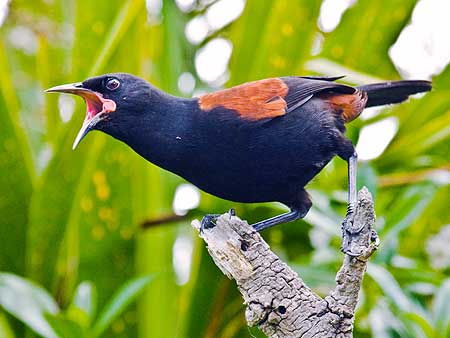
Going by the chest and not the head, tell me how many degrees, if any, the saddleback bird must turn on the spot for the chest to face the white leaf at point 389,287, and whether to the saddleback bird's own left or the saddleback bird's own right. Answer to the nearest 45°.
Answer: approximately 135° to the saddleback bird's own right

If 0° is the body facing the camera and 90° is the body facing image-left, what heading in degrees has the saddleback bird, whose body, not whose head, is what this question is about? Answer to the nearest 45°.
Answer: approximately 90°
